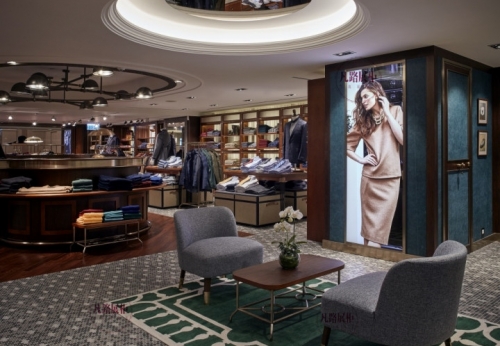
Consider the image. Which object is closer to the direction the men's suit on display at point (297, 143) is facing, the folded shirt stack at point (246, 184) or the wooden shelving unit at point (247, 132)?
the folded shirt stack

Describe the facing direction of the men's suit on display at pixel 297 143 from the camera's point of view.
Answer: facing the viewer and to the left of the viewer

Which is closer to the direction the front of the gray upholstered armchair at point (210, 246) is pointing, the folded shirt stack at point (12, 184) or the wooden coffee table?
the wooden coffee table

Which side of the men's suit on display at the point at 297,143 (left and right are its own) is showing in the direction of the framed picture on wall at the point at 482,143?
left

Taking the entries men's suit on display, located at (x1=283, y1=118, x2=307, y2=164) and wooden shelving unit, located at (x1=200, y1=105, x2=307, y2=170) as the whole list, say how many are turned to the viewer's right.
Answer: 0

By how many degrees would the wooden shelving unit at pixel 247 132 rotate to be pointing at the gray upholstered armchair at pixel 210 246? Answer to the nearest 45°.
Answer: approximately 45° to its left

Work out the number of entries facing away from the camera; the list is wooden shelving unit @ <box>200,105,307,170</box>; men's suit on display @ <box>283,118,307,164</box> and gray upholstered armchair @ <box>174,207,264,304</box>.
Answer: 0

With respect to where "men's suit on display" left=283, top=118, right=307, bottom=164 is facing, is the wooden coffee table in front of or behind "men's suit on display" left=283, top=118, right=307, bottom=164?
in front

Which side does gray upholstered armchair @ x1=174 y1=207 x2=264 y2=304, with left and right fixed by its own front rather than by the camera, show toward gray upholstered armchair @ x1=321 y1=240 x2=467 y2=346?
front

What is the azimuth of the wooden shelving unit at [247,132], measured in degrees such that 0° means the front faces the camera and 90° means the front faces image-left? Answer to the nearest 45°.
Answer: approximately 45°

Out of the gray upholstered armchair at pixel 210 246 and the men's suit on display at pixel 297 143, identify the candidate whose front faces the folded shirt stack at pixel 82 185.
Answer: the men's suit on display
